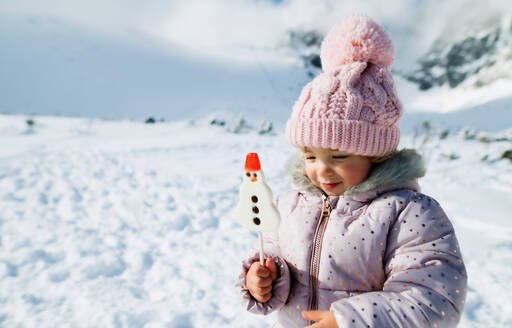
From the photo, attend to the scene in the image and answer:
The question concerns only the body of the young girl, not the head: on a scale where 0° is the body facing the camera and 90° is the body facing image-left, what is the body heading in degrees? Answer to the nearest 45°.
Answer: approximately 45°
